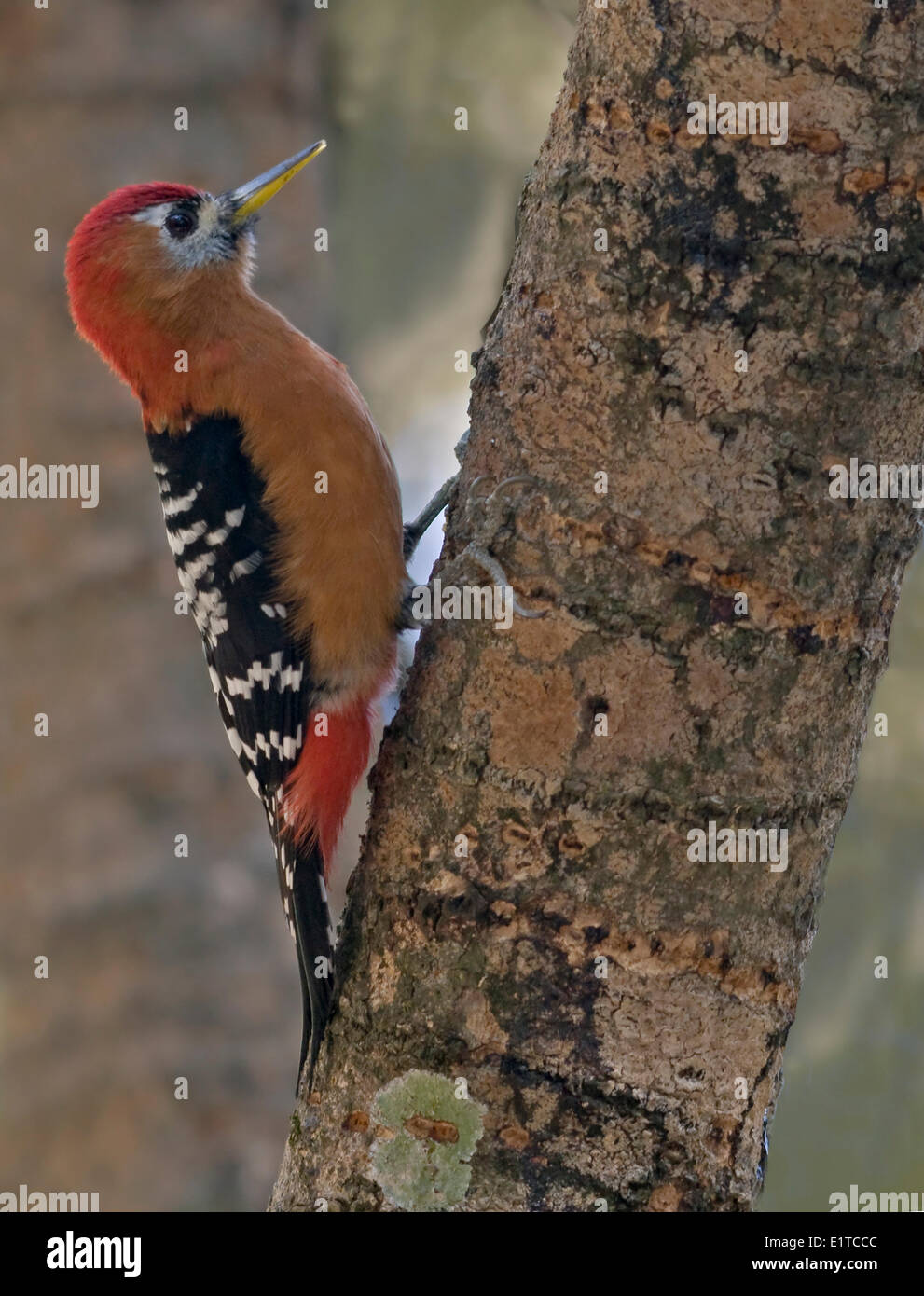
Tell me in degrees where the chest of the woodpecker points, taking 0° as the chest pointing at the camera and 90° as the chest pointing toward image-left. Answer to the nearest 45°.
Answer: approximately 270°
